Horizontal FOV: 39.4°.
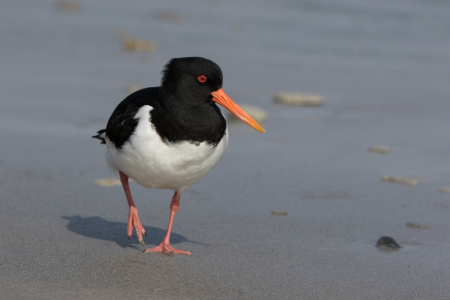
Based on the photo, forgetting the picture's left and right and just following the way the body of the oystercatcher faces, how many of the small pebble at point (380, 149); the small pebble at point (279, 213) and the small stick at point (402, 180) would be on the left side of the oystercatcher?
3

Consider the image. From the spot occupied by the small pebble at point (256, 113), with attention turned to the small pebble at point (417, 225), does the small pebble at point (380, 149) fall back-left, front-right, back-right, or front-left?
front-left

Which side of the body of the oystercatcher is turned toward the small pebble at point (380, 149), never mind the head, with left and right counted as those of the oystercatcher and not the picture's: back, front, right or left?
left

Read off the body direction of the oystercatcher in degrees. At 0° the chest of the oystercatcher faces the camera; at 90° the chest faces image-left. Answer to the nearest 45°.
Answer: approximately 315°

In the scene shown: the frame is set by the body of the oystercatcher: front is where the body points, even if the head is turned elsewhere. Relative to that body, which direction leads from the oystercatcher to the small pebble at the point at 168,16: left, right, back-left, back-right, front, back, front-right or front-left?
back-left

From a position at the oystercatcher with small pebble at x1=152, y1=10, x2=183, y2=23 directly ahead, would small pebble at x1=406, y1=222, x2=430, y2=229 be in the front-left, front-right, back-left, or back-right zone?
front-right

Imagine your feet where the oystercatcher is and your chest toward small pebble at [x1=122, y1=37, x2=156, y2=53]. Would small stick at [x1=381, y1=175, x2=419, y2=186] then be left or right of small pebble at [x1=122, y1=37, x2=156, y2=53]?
right

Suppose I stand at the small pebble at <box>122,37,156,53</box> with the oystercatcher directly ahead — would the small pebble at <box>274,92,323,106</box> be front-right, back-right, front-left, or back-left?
front-left

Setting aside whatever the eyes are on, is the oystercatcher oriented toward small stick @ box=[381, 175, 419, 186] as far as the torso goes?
no

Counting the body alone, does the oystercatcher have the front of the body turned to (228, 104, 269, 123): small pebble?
no

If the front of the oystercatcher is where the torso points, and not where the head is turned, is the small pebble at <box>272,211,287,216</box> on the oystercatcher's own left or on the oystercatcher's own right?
on the oystercatcher's own left

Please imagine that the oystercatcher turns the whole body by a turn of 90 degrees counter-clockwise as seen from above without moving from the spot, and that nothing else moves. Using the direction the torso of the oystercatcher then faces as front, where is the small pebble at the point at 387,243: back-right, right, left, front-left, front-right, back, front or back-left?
front-right

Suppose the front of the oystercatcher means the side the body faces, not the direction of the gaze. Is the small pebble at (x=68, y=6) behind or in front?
behind

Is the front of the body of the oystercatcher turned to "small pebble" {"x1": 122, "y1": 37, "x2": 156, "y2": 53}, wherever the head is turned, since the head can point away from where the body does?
no
